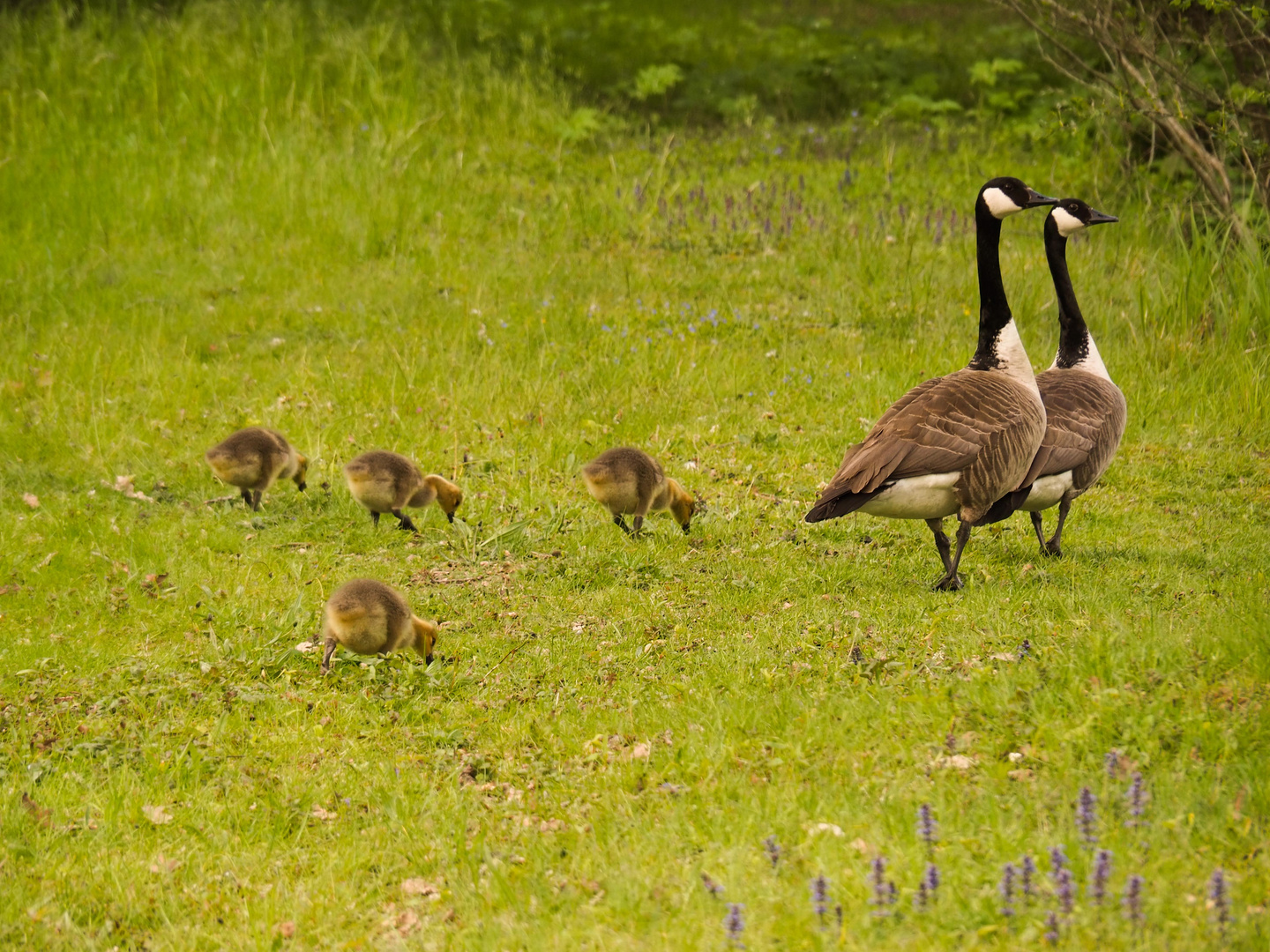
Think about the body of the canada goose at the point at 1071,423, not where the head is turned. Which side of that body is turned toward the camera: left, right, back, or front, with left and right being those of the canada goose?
right

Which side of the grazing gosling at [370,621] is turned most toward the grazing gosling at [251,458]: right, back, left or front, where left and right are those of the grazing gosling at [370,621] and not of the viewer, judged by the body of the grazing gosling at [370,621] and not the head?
left

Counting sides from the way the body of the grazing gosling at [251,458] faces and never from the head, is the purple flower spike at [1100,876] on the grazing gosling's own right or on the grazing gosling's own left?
on the grazing gosling's own right

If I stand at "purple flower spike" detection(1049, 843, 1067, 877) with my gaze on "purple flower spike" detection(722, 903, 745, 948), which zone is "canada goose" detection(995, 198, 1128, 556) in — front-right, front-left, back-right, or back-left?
back-right

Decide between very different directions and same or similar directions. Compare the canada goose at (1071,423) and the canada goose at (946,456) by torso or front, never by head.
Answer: same or similar directions

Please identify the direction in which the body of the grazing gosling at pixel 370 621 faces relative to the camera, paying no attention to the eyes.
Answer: to the viewer's right

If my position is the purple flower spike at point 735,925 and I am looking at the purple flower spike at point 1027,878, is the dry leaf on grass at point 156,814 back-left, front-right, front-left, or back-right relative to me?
back-left

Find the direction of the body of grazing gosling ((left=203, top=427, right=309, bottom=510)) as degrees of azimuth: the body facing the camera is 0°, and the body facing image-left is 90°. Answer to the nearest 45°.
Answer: approximately 270°

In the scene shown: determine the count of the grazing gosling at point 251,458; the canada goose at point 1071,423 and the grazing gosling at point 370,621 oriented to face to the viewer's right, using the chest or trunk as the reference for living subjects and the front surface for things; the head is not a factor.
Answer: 3

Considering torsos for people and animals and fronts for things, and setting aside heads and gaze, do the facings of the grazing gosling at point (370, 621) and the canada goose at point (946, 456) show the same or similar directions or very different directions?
same or similar directions

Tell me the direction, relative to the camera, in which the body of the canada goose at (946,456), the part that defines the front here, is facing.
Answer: to the viewer's right

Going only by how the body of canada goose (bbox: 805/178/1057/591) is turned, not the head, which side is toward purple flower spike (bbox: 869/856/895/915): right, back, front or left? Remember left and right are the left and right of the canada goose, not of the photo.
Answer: right

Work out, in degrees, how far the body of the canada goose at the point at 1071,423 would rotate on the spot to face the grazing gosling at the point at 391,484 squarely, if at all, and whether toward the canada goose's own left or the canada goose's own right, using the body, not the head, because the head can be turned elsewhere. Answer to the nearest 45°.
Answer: approximately 180°
